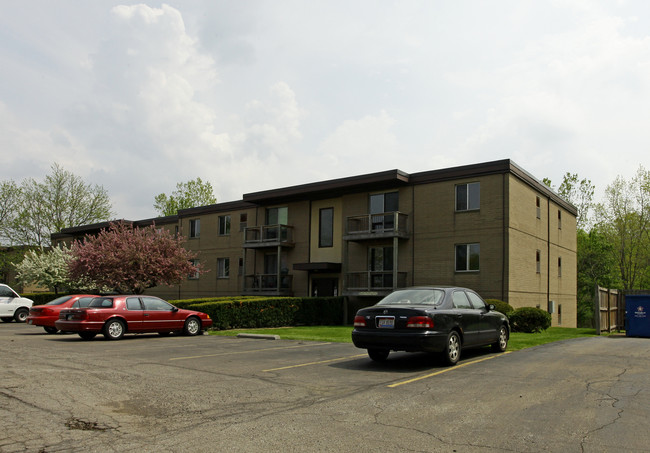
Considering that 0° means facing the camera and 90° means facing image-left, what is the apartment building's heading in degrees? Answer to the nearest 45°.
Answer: approximately 45°

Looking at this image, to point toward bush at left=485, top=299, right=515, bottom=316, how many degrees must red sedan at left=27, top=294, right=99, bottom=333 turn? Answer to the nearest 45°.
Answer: approximately 45° to its right

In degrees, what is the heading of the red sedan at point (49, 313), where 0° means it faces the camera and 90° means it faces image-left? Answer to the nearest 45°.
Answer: approximately 225°

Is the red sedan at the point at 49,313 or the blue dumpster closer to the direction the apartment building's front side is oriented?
the red sedan

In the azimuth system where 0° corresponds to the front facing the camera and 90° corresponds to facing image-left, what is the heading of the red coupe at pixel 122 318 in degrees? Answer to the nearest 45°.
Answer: approximately 225°

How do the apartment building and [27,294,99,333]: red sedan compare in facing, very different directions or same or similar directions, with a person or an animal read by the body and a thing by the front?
very different directions

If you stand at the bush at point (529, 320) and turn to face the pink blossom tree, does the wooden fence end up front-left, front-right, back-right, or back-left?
back-right
